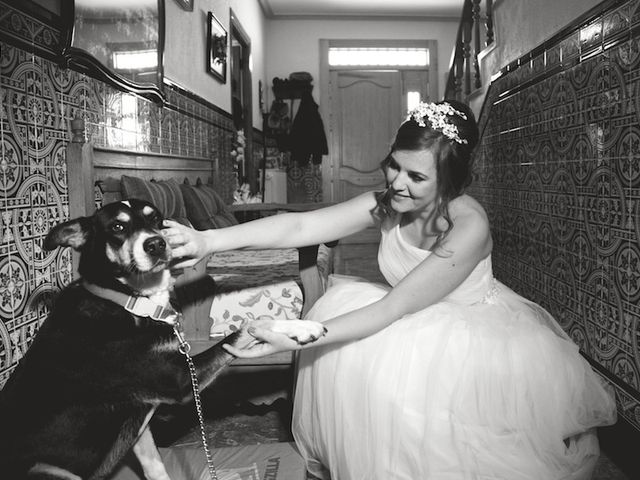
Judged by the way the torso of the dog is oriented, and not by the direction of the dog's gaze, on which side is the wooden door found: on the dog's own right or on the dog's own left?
on the dog's own left

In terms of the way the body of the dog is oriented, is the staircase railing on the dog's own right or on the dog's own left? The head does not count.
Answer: on the dog's own left

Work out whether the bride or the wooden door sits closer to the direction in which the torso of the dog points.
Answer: the bride

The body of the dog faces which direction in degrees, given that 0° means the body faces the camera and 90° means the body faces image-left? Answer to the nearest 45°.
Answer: approximately 270°

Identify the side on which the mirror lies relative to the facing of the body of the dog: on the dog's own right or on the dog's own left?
on the dog's own left

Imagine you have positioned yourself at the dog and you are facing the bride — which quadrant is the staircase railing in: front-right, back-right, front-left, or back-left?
front-left

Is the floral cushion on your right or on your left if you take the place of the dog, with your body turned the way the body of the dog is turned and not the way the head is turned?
on your left

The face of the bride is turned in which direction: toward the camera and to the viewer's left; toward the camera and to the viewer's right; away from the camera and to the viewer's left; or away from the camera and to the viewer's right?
toward the camera and to the viewer's left

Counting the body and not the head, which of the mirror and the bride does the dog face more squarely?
the bride

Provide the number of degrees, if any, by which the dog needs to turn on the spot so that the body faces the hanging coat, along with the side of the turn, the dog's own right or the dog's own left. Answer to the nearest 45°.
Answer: approximately 90° to the dog's own left

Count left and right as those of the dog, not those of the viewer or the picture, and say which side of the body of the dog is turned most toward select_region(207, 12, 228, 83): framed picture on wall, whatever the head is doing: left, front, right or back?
left

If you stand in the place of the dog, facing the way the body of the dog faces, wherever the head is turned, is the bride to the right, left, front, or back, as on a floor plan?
front

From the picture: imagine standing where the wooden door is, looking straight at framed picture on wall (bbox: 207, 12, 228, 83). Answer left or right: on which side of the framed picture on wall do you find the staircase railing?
left
